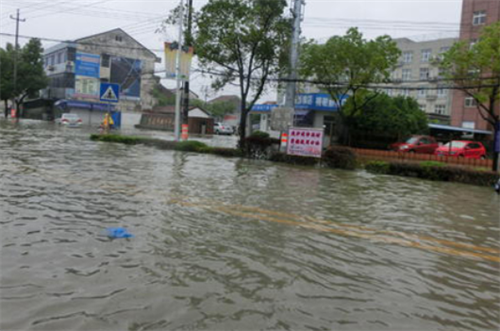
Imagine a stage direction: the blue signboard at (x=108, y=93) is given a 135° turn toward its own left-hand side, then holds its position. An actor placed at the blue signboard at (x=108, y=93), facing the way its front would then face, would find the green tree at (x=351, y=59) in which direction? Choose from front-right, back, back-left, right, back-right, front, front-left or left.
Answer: front-right

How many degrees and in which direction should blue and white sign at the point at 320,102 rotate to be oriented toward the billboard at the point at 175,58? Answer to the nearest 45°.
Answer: approximately 45° to its right

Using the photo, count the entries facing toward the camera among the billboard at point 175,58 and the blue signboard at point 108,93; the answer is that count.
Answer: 2

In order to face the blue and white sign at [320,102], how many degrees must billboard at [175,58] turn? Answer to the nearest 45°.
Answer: approximately 135° to its left

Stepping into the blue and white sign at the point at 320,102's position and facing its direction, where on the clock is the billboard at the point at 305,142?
The billboard is roughly at 12 o'clock from the blue and white sign.

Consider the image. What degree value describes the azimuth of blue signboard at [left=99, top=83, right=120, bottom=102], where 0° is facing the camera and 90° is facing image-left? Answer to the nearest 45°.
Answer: approximately 0°
